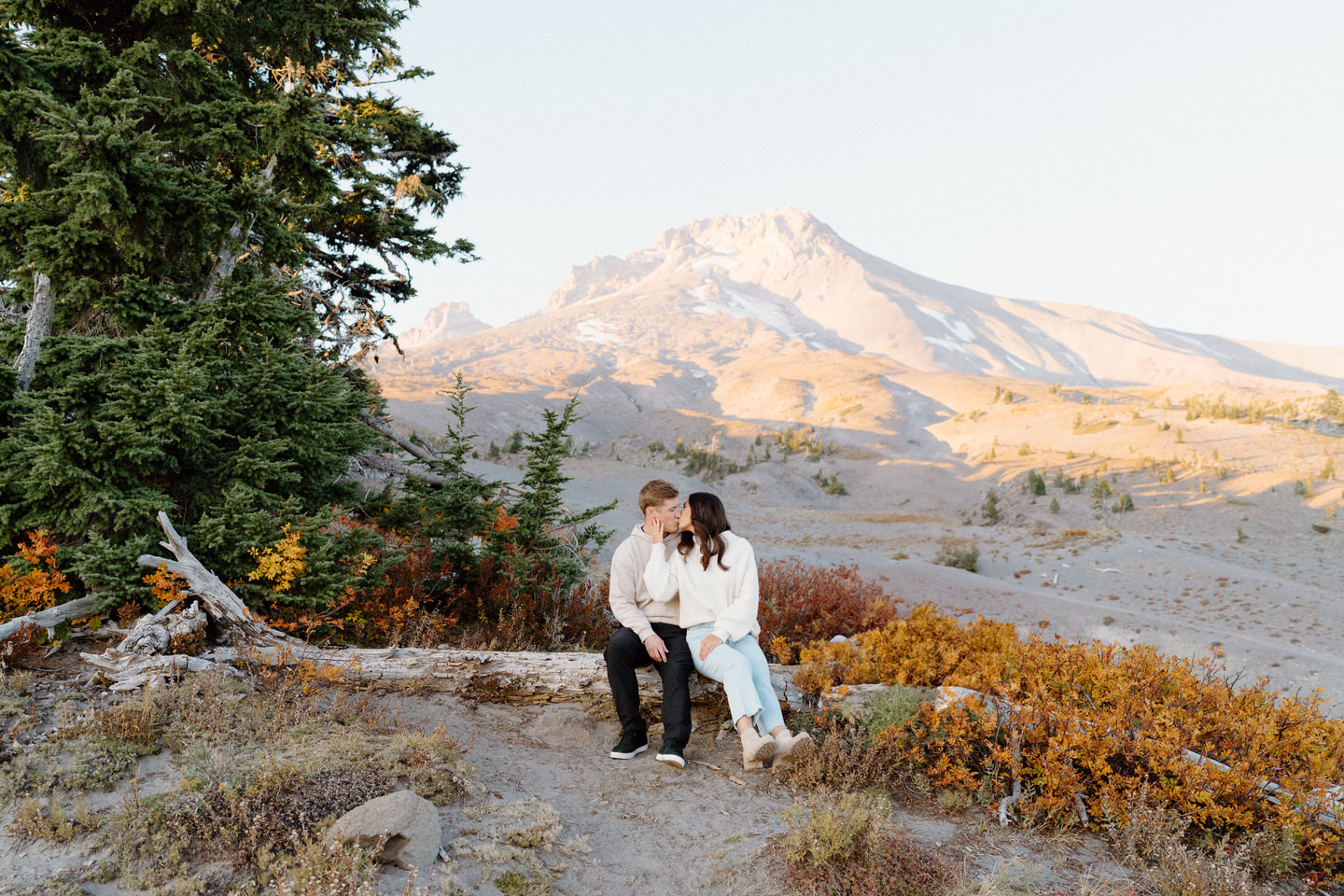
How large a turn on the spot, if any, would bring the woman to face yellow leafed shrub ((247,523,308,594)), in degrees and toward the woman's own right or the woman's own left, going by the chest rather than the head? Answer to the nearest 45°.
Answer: approximately 90° to the woman's own right

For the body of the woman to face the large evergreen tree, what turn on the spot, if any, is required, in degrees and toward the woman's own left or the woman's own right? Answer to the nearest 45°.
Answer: approximately 90° to the woman's own right

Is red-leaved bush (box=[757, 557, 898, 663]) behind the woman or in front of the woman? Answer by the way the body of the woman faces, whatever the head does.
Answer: behind

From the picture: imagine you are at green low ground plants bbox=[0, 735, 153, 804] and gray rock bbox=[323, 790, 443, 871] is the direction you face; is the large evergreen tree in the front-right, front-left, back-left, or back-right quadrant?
back-left

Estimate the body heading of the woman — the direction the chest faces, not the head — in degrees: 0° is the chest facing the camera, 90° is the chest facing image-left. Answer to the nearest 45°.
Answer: approximately 0°

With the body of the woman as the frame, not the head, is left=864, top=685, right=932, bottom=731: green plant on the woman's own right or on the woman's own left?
on the woman's own left
